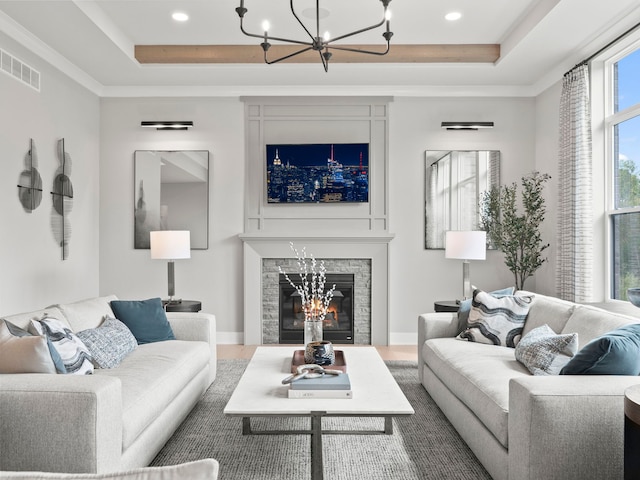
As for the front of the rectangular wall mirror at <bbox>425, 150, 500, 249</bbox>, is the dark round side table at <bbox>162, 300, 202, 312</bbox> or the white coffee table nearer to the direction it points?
the white coffee table

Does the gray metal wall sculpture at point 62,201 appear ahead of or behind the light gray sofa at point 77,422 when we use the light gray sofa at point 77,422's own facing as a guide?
behind

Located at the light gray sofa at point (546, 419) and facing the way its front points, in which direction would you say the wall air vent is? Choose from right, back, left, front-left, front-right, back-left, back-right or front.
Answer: front-right

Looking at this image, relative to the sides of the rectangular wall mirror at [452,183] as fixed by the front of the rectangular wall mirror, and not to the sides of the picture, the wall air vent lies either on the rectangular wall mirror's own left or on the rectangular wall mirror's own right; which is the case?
on the rectangular wall mirror's own right

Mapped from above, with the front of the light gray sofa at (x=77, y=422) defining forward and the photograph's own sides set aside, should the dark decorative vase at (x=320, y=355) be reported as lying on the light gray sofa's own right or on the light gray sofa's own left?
on the light gray sofa's own left

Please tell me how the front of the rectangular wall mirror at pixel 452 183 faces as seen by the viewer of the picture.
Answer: facing the viewer

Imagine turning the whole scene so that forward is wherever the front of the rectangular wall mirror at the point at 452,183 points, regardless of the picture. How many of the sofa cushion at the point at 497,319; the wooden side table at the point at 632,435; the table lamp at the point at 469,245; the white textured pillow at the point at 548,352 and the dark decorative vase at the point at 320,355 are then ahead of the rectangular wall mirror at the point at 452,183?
5

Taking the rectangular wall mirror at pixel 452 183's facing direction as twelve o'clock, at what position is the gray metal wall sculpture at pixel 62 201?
The gray metal wall sculpture is roughly at 2 o'clock from the rectangular wall mirror.

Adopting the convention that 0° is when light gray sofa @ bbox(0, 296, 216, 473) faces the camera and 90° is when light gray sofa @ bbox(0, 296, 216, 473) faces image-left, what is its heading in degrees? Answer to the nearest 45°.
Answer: approximately 315°

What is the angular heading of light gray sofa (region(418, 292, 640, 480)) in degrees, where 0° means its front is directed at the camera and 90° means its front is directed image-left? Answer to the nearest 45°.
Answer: approximately 45°

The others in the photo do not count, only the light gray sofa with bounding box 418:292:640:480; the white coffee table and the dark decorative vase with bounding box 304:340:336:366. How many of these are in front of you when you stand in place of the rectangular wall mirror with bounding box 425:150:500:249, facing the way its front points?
3

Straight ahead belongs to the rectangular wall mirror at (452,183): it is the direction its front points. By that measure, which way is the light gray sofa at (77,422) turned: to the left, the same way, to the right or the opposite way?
to the left

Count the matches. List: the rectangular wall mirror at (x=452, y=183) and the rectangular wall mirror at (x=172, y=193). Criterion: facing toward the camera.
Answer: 2

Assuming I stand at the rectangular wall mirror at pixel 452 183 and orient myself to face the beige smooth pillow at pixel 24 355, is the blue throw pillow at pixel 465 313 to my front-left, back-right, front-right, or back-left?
front-left

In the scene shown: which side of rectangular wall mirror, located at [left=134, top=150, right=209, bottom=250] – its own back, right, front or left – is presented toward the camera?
front

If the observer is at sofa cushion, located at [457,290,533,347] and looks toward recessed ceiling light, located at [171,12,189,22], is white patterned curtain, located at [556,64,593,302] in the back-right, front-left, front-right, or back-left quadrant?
back-right
